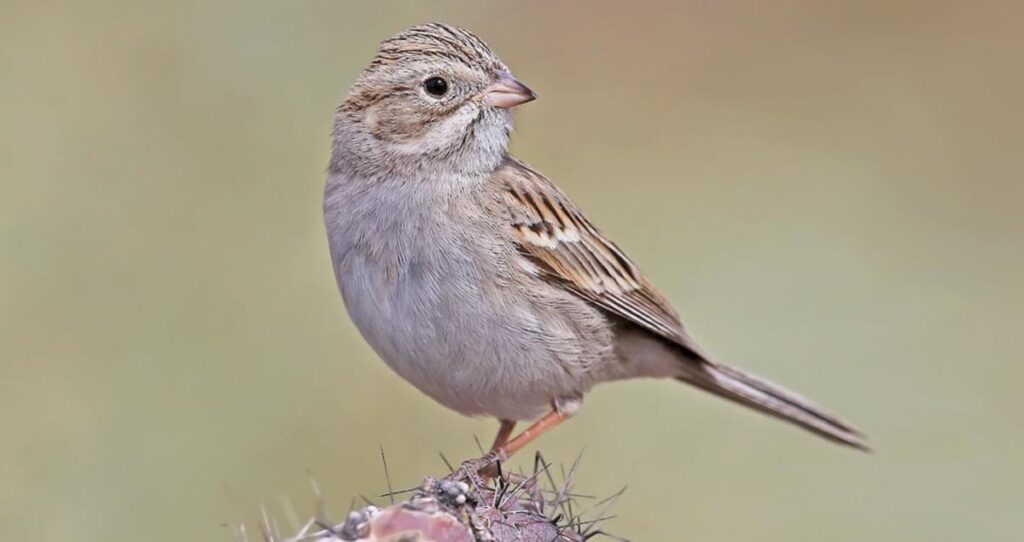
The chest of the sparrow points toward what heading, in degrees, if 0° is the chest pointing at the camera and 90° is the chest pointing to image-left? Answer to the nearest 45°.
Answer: approximately 45°
